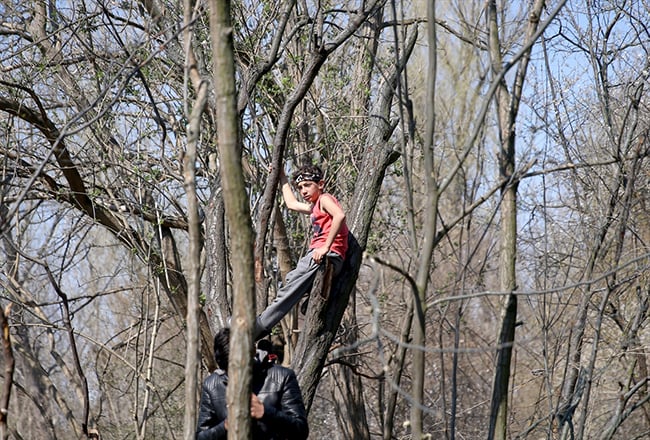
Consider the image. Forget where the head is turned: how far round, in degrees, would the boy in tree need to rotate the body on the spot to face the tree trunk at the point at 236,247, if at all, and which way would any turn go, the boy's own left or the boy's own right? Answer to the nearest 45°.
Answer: approximately 45° to the boy's own left

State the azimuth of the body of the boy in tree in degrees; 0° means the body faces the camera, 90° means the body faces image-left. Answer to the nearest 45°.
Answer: approximately 45°

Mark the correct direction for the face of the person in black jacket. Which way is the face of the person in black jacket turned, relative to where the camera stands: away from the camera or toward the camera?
away from the camera
